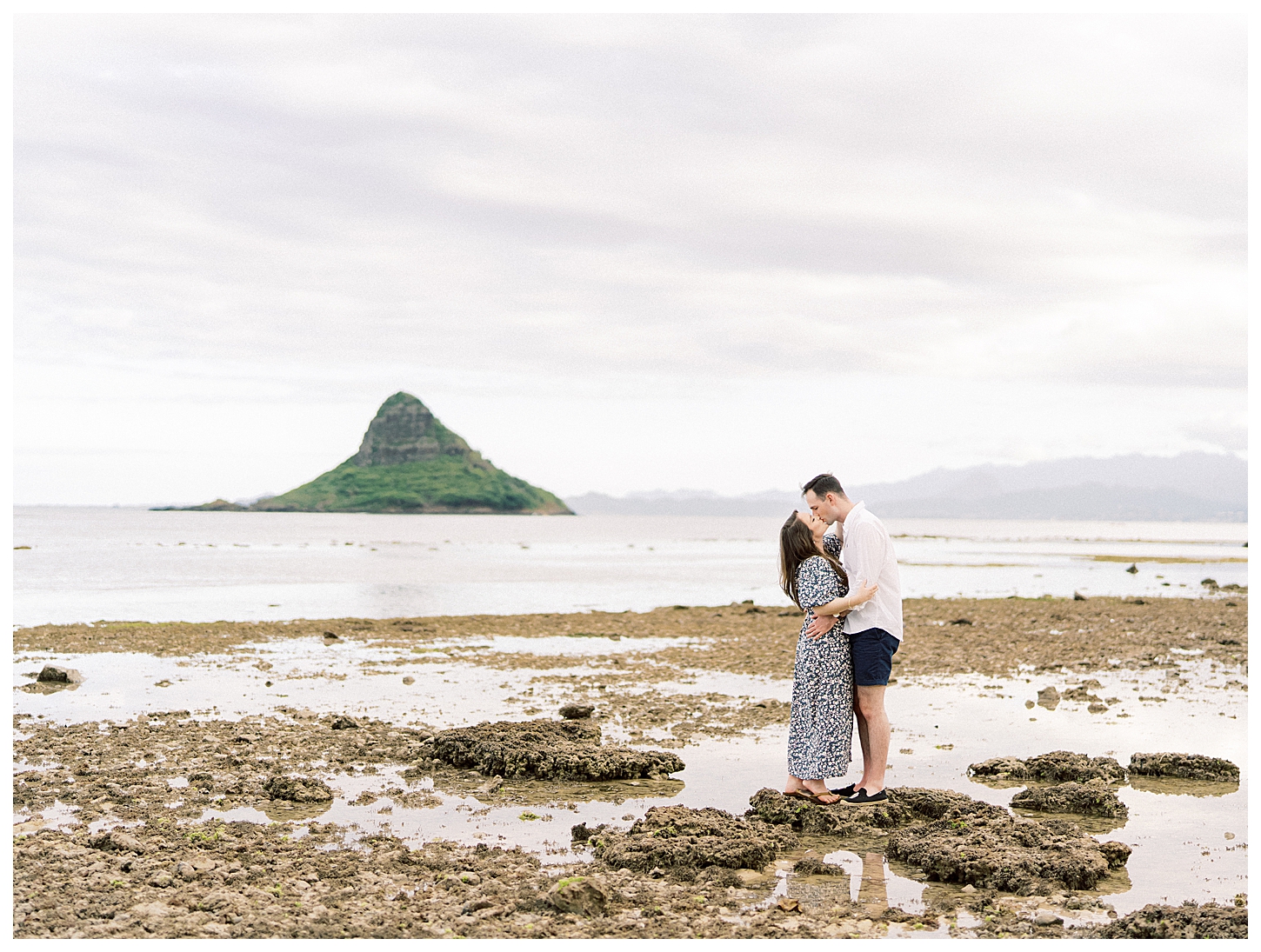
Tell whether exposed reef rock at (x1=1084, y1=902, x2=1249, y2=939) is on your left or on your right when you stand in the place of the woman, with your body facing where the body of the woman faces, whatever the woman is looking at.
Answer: on your right

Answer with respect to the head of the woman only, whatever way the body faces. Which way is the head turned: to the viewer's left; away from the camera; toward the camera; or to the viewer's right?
to the viewer's right

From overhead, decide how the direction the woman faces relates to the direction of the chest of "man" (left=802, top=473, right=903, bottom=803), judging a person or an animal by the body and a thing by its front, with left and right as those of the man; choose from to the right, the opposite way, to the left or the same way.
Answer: the opposite way

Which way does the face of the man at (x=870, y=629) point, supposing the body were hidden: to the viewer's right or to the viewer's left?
to the viewer's left

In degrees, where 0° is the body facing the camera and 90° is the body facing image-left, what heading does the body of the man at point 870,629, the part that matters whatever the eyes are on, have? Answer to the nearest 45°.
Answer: approximately 90°

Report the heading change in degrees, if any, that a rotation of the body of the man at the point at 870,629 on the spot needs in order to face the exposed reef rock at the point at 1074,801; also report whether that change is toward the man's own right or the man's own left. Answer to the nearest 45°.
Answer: approximately 180°

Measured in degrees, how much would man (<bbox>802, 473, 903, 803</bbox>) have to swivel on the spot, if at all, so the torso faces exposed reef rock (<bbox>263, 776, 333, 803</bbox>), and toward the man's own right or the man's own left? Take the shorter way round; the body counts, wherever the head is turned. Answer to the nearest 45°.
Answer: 0° — they already face it

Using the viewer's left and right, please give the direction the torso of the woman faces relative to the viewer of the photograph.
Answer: facing to the right of the viewer
